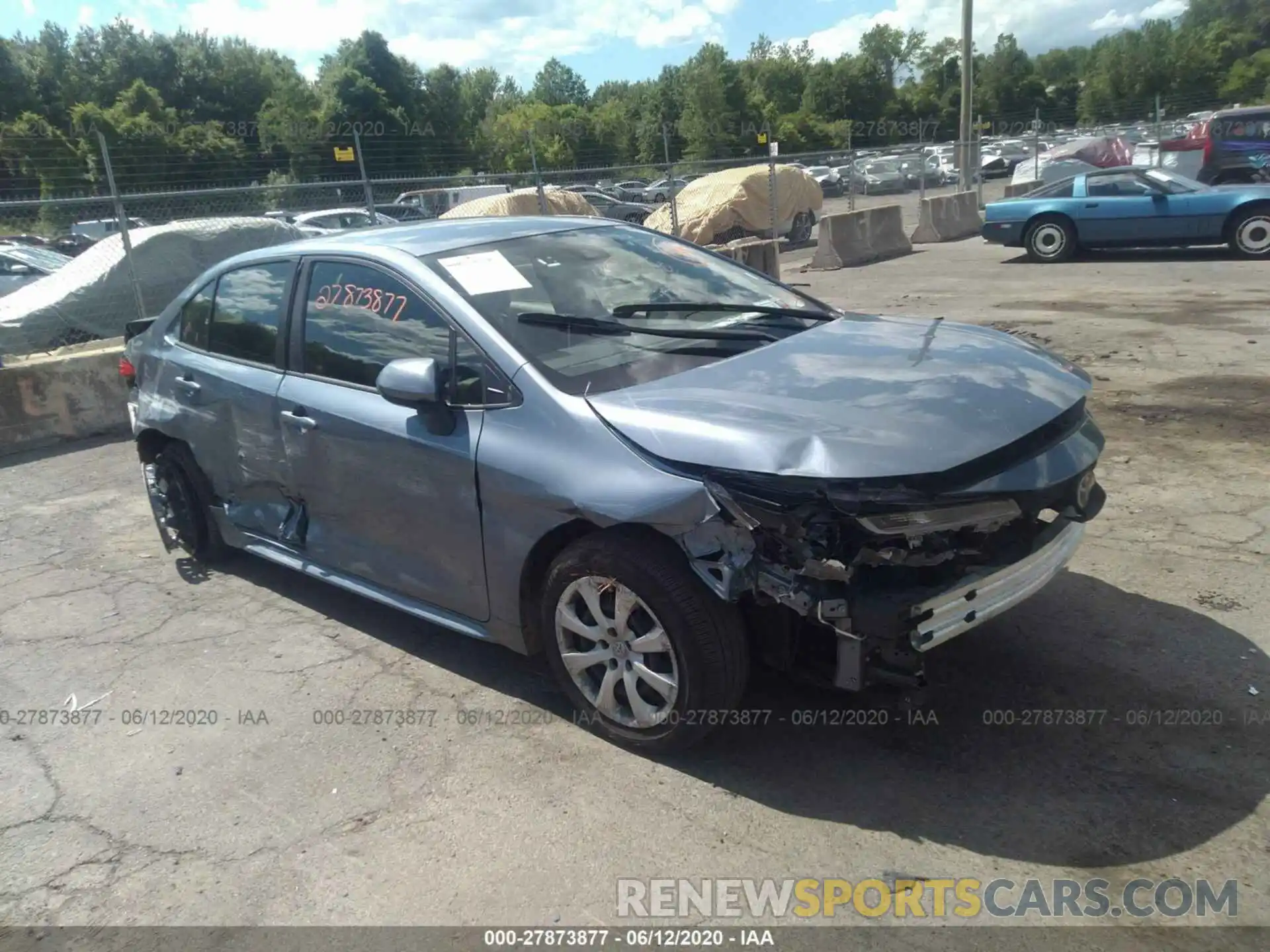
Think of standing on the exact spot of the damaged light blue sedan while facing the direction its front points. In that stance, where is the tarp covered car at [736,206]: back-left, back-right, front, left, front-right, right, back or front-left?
back-left

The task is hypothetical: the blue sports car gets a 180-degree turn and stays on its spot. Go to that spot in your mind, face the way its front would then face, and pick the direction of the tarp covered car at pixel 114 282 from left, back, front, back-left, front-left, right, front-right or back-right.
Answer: front-left

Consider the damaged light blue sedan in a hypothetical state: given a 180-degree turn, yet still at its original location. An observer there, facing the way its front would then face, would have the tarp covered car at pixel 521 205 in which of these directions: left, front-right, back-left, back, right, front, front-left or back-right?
front-right

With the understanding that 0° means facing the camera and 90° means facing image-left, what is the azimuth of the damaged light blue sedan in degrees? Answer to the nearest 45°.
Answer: approximately 315°

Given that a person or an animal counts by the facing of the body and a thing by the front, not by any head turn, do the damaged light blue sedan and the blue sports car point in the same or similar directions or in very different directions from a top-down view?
same or similar directions

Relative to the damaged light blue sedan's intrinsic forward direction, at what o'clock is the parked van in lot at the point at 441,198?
The parked van in lot is roughly at 7 o'clock from the damaged light blue sedan.

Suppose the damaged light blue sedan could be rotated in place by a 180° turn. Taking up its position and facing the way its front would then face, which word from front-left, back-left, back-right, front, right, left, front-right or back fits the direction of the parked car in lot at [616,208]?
front-right

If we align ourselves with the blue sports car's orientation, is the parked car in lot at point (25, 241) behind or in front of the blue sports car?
behind

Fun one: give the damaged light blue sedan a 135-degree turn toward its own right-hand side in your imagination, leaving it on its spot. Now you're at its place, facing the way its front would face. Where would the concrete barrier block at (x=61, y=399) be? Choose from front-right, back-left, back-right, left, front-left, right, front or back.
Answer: front-right

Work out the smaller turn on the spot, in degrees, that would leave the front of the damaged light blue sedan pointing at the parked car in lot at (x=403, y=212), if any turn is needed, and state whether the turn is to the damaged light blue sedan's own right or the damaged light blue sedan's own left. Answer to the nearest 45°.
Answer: approximately 135° to the damaged light blue sedan's own left

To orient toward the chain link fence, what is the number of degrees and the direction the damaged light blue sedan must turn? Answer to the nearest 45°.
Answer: approximately 180°

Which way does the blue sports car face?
to the viewer's right

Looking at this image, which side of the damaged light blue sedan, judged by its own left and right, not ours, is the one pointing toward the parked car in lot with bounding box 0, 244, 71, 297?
back
